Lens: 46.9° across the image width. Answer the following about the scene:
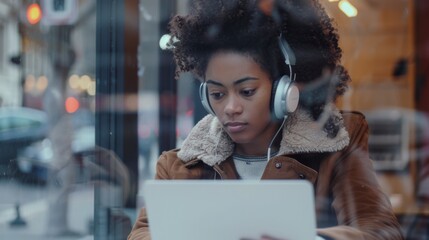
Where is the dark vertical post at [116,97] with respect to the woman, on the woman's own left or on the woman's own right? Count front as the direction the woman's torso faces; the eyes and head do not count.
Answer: on the woman's own right

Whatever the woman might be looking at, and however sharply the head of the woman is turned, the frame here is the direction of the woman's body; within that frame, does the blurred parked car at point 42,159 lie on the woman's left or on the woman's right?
on the woman's right

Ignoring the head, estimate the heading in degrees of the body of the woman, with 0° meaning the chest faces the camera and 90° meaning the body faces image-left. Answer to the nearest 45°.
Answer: approximately 45°

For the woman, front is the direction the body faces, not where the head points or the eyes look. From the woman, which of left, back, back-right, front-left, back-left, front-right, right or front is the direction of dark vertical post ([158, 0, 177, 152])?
right
